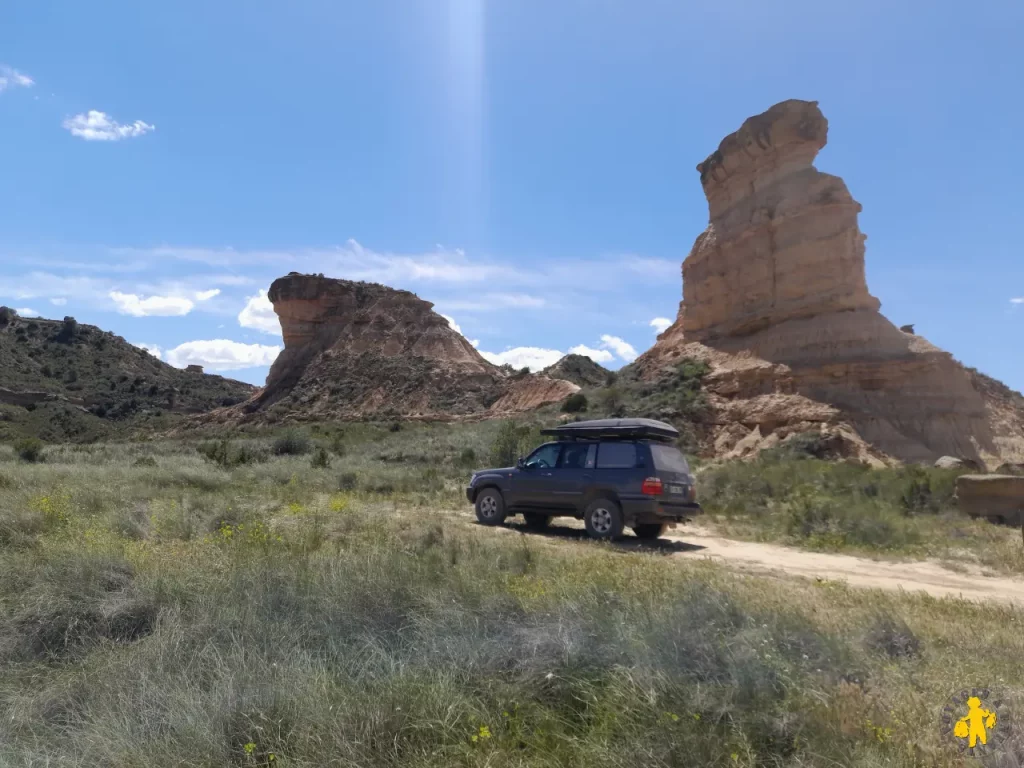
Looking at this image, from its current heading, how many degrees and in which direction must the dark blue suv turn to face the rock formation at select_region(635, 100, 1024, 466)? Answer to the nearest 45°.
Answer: approximately 90° to its right

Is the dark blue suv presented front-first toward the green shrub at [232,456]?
yes

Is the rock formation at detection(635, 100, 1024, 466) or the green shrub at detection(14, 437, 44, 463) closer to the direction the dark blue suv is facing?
the green shrub

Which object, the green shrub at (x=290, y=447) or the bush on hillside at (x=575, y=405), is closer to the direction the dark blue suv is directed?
the green shrub

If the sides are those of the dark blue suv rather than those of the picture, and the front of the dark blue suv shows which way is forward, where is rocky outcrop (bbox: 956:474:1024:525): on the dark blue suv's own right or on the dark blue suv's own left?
on the dark blue suv's own right

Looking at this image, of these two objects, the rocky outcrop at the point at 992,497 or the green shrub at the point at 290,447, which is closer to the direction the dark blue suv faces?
the green shrub

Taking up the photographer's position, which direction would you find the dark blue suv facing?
facing away from the viewer and to the left of the viewer

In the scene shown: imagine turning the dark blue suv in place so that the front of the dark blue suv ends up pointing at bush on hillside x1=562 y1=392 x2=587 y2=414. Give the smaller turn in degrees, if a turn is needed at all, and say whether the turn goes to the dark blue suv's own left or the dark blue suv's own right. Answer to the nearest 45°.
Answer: approximately 45° to the dark blue suv's own right

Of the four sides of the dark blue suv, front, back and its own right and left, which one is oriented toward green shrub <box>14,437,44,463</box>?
front

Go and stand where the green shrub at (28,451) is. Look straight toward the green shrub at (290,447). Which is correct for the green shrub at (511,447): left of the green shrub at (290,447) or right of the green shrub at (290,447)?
right
